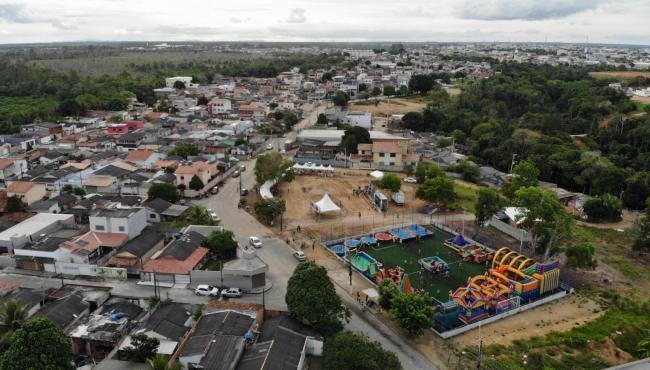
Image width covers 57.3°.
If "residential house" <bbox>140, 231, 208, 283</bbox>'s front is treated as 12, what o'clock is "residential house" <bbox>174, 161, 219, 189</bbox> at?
"residential house" <bbox>174, 161, 219, 189</bbox> is roughly at 6 o'clock from "residential house" <bbox>140, 231, 208, 283</bbox>.

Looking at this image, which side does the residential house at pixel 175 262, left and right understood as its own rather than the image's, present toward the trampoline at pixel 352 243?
left

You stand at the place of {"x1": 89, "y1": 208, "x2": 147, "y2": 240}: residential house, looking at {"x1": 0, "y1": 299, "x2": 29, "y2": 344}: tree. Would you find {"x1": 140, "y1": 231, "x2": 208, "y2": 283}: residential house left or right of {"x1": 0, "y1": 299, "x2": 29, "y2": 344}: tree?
left

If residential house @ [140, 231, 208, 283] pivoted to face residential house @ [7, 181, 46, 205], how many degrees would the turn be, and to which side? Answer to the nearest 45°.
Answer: approximately 135° to its right

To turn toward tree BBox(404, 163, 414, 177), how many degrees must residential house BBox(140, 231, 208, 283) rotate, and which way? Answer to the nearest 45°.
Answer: approximately 135° to its left

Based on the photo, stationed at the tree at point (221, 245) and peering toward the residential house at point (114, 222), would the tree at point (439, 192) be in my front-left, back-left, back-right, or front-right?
back-right

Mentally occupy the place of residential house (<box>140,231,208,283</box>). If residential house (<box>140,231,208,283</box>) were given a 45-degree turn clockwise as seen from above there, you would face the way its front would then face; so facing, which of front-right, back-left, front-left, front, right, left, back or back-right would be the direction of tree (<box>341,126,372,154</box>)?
back

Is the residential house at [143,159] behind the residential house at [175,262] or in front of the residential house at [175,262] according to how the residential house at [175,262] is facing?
behind

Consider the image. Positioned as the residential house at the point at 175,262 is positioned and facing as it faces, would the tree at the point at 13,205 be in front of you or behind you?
behind

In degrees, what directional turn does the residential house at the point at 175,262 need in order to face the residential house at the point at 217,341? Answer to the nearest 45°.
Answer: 0° — it already faces it
